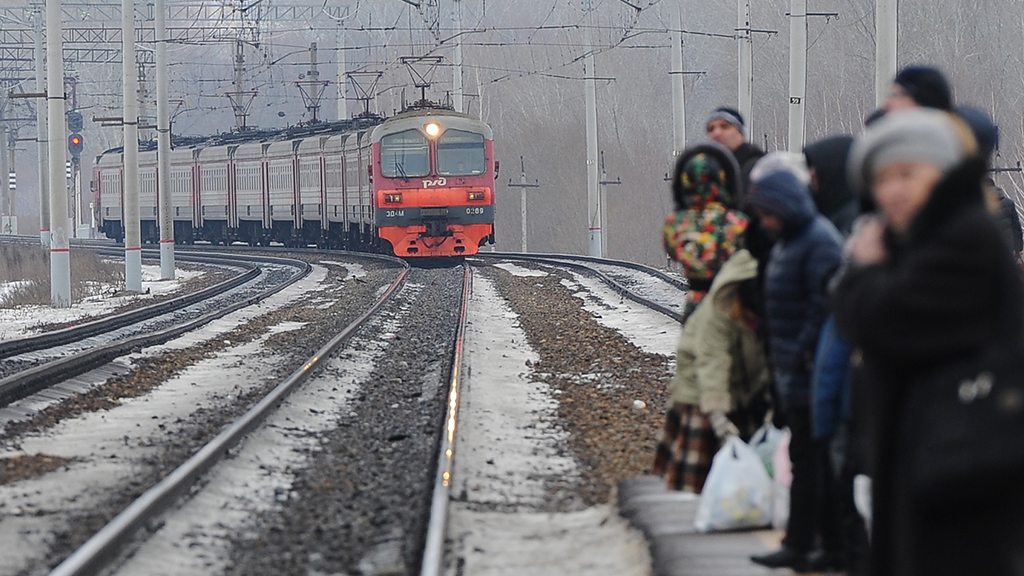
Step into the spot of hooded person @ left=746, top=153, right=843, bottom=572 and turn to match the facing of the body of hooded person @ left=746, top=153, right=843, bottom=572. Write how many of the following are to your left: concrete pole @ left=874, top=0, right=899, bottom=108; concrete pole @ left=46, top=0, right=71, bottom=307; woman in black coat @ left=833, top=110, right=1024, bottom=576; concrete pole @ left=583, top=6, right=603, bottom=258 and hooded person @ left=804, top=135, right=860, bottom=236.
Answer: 1

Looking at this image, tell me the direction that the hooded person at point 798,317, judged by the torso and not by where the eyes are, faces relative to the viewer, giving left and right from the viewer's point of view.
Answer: facing to the left of the viewer

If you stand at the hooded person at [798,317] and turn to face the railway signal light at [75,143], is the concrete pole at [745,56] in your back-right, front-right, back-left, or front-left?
front-right

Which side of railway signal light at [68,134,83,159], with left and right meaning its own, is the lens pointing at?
front

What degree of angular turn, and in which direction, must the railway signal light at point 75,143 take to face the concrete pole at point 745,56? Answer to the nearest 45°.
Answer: approximately 45° to its left

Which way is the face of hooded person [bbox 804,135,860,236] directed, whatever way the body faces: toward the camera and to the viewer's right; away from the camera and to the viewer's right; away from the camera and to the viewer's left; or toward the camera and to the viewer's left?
away from the camera and to the viewer's left

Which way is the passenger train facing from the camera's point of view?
toward the camera

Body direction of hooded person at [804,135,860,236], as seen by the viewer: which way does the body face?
to the viewer's left

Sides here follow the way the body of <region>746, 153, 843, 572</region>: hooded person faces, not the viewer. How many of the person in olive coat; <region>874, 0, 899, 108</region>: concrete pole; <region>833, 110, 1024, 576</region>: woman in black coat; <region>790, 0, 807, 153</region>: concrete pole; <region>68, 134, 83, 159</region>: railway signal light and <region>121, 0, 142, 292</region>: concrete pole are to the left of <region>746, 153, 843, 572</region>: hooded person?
1

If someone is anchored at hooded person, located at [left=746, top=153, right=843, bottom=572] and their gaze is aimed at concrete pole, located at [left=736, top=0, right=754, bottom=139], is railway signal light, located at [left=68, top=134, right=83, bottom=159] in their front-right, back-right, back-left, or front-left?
front-left

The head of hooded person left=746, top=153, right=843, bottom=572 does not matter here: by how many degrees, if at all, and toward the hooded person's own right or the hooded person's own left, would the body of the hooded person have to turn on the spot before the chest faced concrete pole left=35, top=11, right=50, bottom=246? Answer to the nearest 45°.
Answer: approximately 45° to the hooded person's own right

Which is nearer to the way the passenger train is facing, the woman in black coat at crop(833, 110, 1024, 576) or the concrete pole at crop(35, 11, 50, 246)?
the woman in black coat
